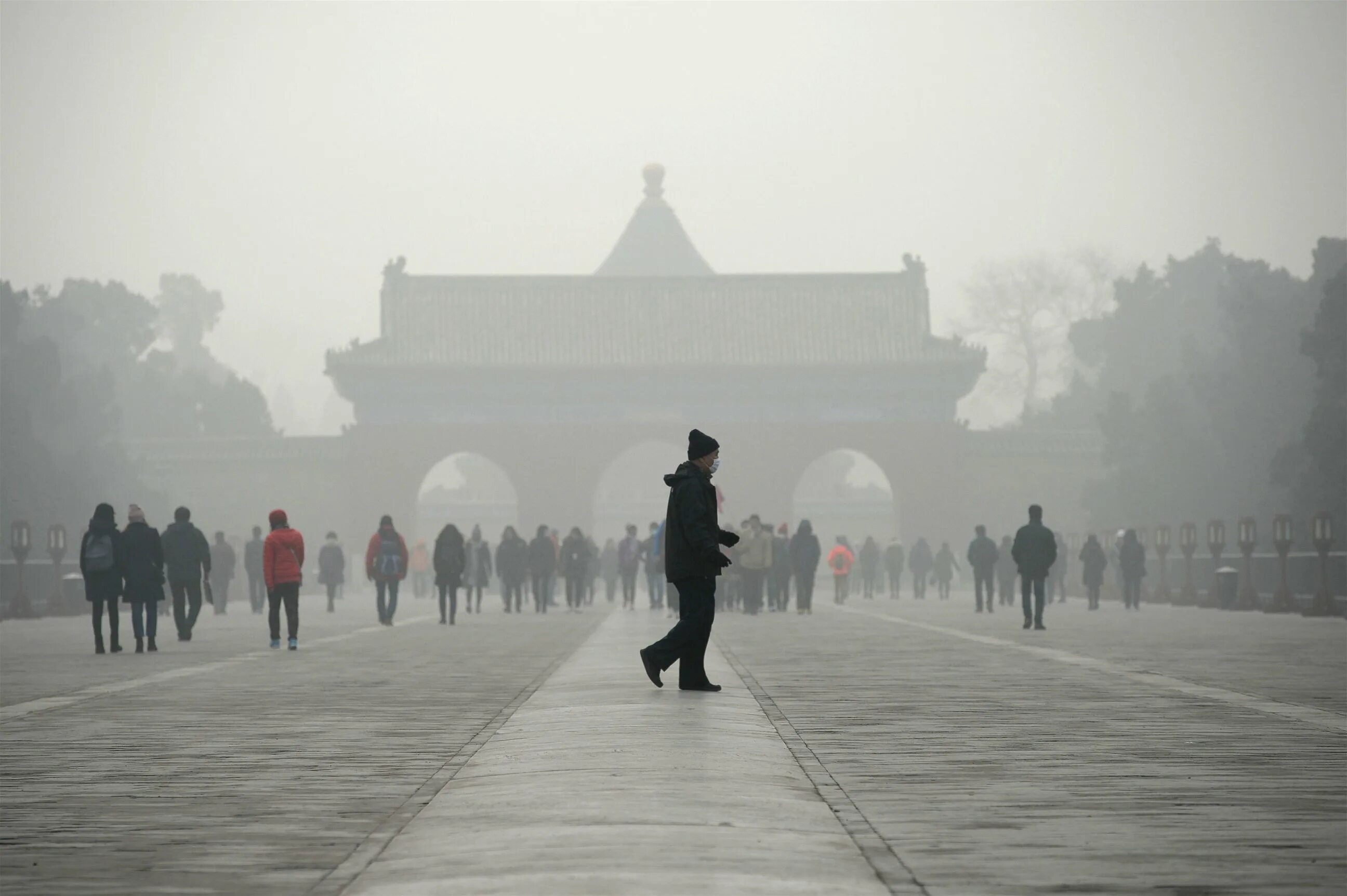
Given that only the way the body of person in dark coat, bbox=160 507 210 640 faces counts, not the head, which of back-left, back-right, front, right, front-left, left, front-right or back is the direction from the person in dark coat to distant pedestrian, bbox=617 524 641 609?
front-right

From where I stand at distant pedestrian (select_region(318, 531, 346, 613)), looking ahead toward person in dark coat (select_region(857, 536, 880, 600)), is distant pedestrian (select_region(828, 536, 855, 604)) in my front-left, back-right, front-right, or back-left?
front-right

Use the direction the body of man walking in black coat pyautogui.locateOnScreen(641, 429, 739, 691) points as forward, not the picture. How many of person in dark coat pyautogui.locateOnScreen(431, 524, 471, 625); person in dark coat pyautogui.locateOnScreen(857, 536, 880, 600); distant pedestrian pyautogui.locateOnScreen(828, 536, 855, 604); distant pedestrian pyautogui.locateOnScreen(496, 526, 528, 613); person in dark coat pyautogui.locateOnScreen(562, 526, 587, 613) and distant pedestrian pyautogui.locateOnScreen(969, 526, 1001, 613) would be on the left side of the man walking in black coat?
6

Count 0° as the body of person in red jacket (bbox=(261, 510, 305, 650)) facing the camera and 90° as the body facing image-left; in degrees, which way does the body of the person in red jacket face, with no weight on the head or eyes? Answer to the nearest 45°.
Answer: approximately 180°

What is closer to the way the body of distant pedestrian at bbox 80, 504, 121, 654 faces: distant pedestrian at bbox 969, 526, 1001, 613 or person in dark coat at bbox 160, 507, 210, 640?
the person in dark coat

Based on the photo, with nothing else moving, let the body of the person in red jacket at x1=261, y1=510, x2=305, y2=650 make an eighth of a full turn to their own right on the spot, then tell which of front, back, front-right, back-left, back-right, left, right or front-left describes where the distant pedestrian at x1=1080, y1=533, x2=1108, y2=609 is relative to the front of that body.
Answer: front

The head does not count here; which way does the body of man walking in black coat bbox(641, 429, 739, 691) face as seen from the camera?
to the viewer's right

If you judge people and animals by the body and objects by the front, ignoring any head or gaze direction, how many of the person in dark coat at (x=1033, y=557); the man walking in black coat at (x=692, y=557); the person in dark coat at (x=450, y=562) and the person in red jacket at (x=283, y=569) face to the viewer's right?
1

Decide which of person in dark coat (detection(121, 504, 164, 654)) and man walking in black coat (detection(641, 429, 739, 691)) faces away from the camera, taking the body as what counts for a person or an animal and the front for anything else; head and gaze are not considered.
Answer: the person in dark coat

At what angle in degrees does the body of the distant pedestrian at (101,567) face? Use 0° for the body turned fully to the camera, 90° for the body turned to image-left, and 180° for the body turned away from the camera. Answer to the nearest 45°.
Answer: approximately 180°

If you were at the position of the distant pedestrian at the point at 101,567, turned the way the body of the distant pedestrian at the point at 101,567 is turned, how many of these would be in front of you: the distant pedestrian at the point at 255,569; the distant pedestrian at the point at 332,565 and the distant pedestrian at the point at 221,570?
3

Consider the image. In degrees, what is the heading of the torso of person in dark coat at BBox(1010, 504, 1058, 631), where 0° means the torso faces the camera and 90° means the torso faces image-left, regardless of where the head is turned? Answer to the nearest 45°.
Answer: approximately 180°

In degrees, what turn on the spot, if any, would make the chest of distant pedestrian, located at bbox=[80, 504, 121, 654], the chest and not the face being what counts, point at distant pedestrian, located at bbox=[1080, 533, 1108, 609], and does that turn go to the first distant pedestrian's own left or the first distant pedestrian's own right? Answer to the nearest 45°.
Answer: approximately 45° to the first distant pedestrian's own right
